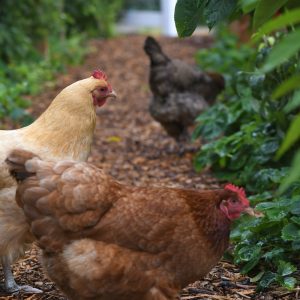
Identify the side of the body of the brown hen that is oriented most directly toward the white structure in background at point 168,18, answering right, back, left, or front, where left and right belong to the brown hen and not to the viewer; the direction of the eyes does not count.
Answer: left

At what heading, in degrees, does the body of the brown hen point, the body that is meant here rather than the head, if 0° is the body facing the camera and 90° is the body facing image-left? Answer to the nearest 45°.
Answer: approximately 270°

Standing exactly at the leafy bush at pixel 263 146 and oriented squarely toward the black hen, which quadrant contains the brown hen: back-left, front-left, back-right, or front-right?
back-left

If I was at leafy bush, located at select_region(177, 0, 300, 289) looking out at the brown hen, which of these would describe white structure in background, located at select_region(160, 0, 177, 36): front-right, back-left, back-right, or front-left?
back-right

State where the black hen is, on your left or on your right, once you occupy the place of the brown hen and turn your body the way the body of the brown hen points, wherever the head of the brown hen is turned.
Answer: on your left
